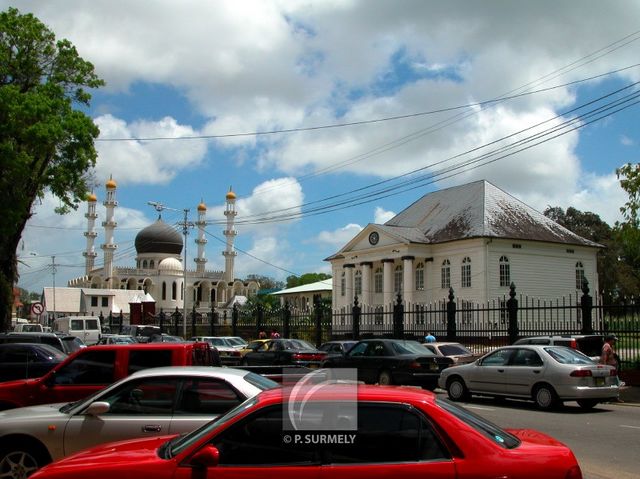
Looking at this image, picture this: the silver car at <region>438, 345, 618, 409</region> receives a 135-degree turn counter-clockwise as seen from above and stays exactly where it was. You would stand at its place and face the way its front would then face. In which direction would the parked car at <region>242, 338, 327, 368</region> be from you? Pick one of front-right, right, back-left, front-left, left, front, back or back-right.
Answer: back-right

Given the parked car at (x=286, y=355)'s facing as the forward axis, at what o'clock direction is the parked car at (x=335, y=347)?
the parked car at (x=335, y=347) is roughly at 4 o'clock from the parked car at (x=286, y=355).

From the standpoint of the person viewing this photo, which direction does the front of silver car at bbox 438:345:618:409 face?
facing away from the viewer and to the left of the viewer

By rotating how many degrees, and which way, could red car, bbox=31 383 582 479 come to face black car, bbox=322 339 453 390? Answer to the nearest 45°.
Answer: approximately 90° to its right

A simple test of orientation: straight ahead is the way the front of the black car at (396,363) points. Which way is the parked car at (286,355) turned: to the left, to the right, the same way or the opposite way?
the same way

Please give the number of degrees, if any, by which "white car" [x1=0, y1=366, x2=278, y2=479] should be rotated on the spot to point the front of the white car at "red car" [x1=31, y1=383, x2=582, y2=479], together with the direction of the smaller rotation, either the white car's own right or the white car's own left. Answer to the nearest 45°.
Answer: approximately 135° to the white car's own left

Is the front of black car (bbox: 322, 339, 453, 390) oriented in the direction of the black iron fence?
no

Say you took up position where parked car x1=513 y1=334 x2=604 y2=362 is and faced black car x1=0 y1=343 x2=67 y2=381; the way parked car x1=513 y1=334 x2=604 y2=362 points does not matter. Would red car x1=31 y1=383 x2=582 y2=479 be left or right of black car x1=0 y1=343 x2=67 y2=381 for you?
left

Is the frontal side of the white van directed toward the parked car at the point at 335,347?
no

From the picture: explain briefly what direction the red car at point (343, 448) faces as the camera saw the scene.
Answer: facing to the left of the viewer

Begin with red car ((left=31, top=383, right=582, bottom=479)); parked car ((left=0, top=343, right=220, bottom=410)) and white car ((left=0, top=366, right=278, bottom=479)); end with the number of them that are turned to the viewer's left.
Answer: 3

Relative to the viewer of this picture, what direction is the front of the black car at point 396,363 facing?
facing away from the viewer and to the left of the viewer

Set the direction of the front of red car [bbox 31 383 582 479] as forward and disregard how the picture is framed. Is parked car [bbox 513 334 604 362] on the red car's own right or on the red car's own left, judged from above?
on the red car's own right

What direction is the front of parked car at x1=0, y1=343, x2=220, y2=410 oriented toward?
to the viewer's left

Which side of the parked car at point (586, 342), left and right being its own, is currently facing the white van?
front

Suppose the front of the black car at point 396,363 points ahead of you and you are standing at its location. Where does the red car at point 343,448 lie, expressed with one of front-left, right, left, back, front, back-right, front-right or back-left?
back-left

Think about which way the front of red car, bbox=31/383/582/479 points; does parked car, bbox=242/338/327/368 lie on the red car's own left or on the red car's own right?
on the red car's own right

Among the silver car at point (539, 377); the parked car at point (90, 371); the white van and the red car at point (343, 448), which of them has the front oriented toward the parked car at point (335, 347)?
the silver car
